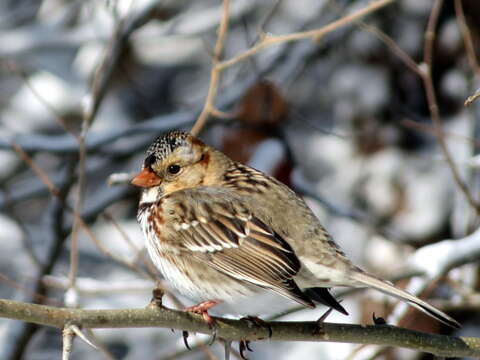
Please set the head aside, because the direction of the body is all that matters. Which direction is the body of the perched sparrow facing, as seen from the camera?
to the viewer's left
